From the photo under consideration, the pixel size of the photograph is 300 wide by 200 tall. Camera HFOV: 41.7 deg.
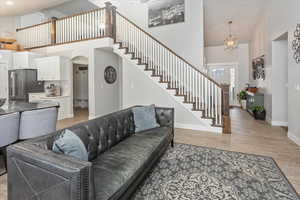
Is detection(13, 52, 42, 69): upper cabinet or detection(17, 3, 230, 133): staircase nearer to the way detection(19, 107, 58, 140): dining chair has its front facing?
the upper cabinet

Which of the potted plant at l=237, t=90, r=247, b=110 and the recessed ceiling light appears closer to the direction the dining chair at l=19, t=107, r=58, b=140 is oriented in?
the recessed ceiling light

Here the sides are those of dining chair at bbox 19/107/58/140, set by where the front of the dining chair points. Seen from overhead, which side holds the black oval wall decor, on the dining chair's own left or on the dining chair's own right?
on the dining chair's own right

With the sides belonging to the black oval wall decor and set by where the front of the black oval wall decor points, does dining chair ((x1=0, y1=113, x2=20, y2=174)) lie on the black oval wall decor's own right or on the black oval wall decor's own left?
on the black oval wall decor's own right

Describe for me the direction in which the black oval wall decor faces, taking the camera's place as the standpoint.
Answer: facing the viewer and to the right of the viewer

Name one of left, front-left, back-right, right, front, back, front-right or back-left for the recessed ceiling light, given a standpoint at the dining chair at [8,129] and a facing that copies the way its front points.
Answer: front-right

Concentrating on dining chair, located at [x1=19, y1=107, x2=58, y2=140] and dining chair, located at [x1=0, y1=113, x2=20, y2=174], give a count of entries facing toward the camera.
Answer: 0
